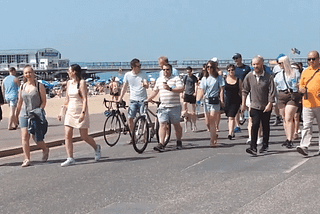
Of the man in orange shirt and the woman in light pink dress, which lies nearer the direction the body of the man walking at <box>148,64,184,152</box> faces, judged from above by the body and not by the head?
the woman in light pink dress

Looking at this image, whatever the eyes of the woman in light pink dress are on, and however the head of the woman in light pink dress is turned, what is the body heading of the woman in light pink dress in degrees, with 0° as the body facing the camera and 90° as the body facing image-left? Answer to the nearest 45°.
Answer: approximately 45°

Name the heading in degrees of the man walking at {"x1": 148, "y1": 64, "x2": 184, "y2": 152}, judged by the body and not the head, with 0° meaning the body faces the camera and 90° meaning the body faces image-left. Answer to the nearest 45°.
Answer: approximately 45°

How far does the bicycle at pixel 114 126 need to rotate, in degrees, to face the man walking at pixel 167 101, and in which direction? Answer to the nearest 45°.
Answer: approximately 90° to its left

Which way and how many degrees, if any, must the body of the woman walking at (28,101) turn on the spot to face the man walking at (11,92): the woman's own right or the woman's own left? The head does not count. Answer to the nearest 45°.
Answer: approximately 135° to the woman's own right

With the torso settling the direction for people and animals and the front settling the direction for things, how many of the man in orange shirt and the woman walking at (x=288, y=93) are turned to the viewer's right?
0

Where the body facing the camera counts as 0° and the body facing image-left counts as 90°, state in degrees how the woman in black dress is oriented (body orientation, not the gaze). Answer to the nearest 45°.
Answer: approximately 0°
